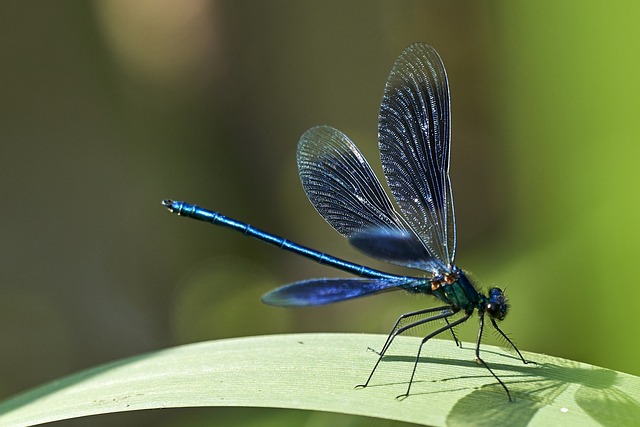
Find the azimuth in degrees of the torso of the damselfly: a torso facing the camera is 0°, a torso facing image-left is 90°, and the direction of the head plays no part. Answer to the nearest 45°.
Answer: approximately 270°
